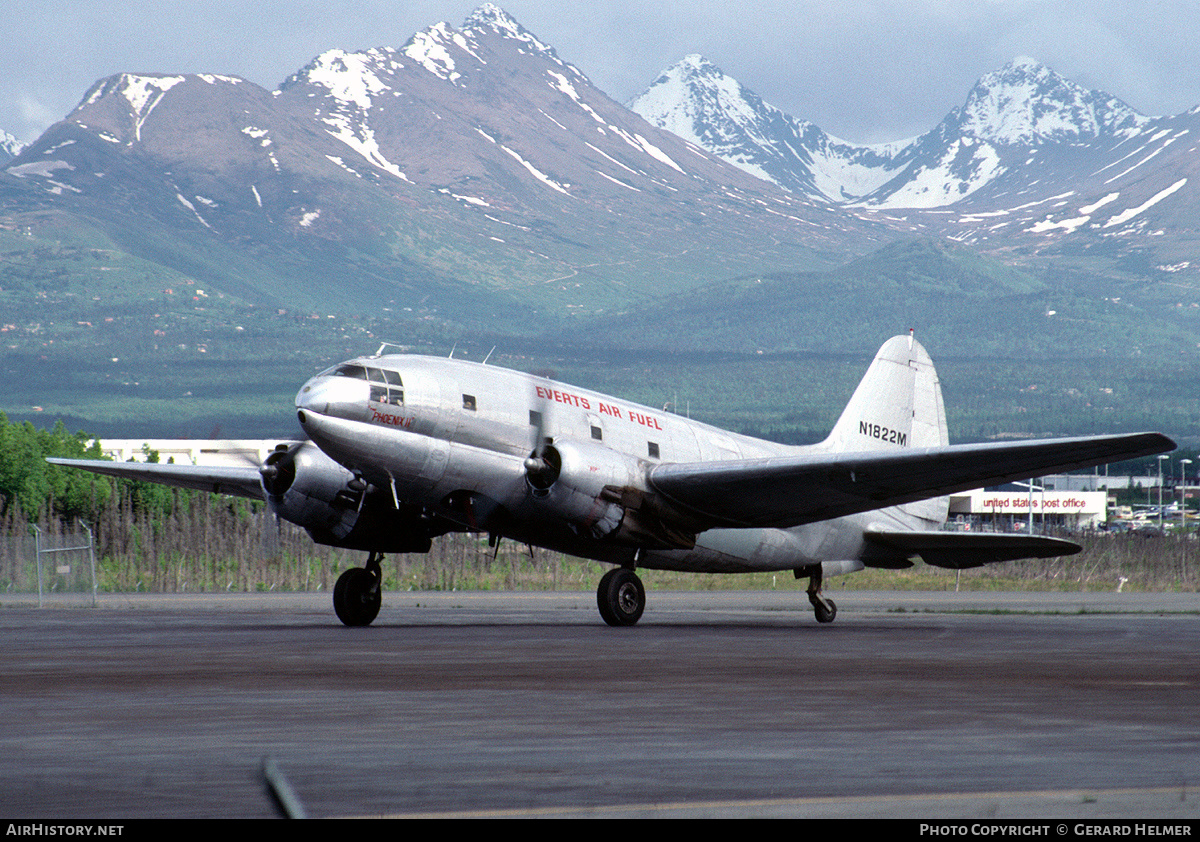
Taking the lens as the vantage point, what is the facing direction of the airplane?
facing the viewer and to the left of the viewer
